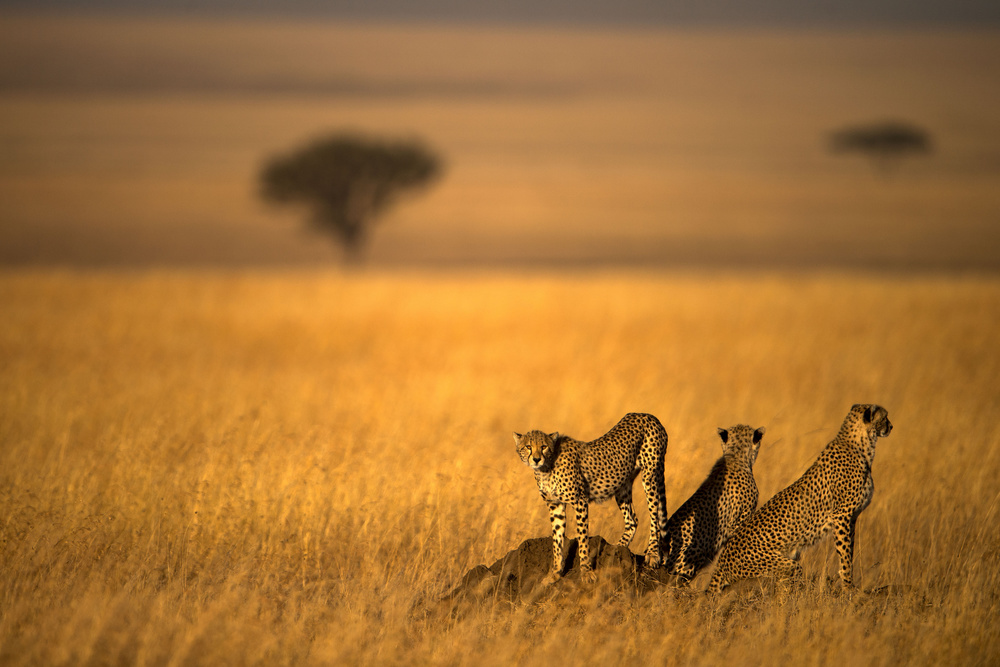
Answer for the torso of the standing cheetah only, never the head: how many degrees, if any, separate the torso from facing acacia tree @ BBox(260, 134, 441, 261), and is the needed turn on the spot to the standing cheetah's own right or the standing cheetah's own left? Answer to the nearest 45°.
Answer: approximately 135° to the standing cheetah's own right

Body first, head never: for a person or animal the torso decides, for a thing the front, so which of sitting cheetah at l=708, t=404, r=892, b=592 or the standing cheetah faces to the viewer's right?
the sitting cheetah

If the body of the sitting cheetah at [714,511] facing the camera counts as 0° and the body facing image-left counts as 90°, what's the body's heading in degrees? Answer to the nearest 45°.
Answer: approximately 225°

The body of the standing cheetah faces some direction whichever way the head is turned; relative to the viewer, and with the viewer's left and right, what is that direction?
facing the viewer and to the left of the viewer

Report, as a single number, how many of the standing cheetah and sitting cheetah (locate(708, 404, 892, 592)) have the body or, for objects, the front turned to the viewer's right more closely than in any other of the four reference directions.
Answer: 1

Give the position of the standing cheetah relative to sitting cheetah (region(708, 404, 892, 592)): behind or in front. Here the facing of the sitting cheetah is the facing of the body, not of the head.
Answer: behind

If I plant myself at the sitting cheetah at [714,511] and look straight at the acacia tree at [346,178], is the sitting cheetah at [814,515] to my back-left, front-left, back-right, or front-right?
back-right

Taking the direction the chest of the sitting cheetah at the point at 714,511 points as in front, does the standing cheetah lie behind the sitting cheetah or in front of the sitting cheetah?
behind

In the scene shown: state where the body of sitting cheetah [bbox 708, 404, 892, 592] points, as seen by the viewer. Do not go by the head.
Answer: to the viewer's right

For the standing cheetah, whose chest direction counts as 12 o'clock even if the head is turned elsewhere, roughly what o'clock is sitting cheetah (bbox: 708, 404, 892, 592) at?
The sitting cheetah is roughly at 7 o'clock from the standing cheetah.
